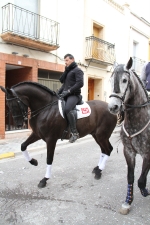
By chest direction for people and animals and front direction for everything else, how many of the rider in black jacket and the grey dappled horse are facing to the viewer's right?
0

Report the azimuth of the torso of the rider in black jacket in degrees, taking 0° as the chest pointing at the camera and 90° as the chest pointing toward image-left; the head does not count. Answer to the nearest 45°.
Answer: approximately 45°

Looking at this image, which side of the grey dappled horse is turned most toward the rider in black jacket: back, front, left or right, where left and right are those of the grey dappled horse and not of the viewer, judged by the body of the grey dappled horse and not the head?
right

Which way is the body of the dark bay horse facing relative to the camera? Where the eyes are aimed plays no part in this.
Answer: to the viewer's left

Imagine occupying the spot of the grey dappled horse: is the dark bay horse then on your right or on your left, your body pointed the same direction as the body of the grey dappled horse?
on your right
